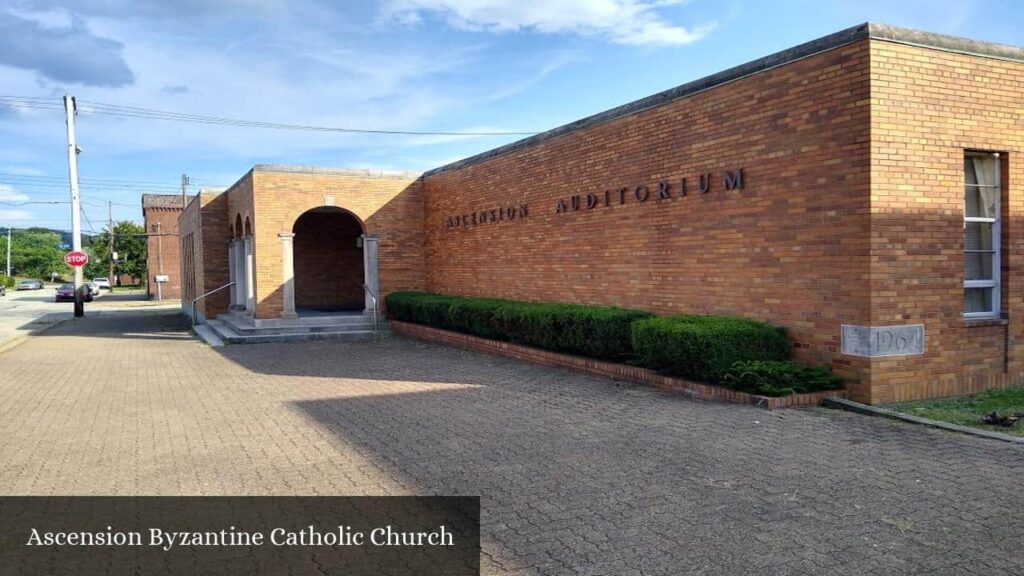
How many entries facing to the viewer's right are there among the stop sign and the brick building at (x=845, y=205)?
0

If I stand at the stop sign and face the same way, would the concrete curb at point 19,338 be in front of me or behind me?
in front

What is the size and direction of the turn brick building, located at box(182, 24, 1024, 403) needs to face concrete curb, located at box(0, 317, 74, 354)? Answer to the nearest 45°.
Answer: approximately 90° to its right

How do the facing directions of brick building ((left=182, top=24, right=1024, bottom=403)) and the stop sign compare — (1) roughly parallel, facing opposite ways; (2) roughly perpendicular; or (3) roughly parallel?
roughly perpendicular

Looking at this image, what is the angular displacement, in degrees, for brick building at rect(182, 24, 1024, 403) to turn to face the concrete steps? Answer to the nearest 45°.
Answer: approximately 90° to its right

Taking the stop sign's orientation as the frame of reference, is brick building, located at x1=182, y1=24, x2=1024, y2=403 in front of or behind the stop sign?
in front

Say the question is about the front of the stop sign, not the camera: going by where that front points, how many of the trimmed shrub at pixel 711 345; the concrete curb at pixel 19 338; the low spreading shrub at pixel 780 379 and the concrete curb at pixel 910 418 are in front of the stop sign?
4

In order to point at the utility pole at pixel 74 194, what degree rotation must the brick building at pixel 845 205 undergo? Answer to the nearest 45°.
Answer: approximately 90° to its right
